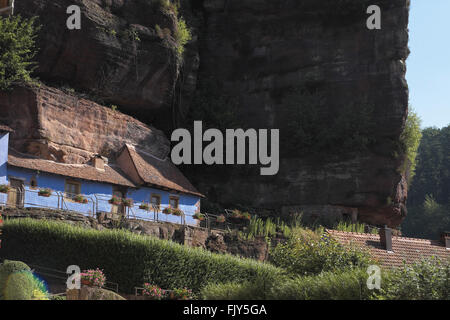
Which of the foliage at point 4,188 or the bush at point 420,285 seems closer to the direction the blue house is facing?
the bush

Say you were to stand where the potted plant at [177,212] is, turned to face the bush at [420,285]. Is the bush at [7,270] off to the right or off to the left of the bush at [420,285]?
right

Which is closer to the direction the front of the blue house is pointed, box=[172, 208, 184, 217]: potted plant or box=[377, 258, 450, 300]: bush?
the bush

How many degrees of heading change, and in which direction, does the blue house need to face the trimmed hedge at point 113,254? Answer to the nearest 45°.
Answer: approximately 45° to its right

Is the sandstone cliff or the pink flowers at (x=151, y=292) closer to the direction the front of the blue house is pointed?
the pink flowers

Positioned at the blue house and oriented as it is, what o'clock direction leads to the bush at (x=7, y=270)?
The bush is roughly at 2 o'clock from the blue house.

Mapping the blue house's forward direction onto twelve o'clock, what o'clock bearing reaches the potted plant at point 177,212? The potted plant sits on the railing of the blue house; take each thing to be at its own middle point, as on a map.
The potted plant is roughly at 10 o'clock from the blue house.

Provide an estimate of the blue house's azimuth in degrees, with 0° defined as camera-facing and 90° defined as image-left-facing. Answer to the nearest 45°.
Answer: approximately 315°

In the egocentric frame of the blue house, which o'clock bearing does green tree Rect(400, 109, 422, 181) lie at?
The green tree is roughly at 10 o'clock from the blue house.

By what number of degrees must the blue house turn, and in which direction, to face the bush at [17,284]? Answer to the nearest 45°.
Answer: approximately 45° to its right

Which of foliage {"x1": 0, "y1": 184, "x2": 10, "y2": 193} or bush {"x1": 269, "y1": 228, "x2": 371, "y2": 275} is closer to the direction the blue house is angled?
the bush

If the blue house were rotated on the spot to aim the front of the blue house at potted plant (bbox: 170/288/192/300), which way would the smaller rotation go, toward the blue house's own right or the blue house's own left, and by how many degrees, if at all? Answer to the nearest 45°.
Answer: approximately 45° to the blue house's own right
